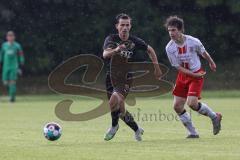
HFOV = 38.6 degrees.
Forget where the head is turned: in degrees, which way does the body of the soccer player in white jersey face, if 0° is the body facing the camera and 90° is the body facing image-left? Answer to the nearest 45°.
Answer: approximately 45°

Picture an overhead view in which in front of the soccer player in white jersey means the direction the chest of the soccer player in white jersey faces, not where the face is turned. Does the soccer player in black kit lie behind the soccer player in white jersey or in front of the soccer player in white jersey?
in front

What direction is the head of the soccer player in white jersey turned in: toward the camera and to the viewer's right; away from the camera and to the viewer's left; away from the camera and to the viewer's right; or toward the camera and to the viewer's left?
toward the camera and to the viewer's left
